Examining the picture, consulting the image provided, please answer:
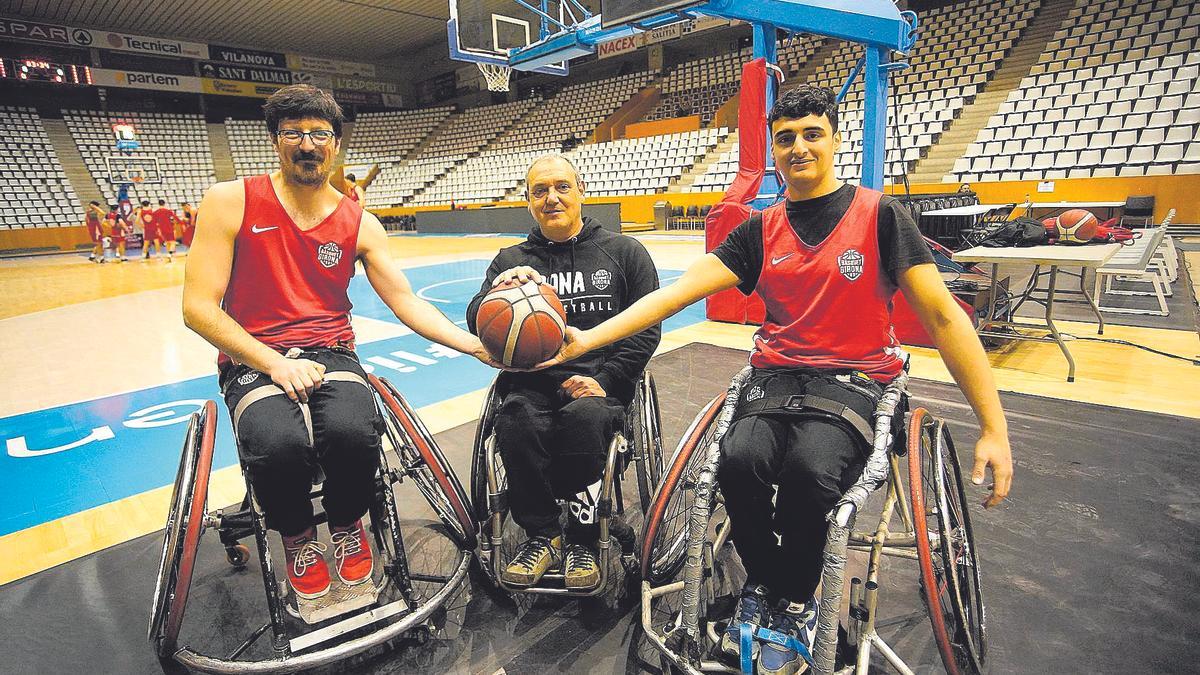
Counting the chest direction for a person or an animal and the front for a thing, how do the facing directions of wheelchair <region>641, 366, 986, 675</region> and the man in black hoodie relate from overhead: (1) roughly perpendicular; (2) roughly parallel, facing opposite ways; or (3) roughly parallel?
roughly parallel

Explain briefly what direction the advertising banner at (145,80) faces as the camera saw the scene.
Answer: facing the viewer

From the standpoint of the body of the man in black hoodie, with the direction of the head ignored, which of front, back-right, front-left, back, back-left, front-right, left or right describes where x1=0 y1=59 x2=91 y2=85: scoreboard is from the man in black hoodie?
back-right

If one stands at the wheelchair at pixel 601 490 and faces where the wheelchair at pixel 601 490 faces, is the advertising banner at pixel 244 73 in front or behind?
behind

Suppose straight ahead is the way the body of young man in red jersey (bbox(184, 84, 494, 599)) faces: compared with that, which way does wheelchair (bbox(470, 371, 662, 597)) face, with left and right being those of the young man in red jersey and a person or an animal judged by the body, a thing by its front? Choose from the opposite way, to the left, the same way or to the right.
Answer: the same way

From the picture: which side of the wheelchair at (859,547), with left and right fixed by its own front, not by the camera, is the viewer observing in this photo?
front

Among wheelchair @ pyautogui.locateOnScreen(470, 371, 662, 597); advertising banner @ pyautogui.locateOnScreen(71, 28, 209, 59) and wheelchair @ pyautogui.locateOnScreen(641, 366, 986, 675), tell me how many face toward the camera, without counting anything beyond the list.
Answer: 3

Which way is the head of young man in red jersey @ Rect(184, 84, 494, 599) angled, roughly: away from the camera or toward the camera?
toward the camera

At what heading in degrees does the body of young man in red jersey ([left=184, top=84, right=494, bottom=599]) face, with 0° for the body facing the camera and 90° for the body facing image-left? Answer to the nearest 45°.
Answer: approximately 0°

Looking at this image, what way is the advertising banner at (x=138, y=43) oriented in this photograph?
toward the camera

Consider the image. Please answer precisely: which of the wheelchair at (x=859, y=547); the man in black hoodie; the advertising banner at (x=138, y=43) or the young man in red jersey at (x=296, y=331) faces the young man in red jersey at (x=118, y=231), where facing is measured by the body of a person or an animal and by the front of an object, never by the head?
the advertising banner

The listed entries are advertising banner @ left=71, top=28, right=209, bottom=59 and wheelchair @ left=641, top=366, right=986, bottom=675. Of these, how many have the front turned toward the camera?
2

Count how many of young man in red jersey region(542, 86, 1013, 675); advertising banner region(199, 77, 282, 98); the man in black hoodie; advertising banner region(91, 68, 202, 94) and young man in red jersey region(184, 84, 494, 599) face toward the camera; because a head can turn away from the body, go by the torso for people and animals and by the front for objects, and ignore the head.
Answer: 5

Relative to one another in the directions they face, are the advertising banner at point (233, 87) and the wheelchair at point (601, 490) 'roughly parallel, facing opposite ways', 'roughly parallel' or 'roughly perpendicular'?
roughly parallel

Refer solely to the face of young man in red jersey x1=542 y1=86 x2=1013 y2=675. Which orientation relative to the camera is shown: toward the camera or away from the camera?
toward the camera

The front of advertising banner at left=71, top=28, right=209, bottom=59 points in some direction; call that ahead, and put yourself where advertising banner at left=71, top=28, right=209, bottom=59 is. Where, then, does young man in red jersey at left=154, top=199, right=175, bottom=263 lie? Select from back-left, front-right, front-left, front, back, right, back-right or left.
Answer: front
